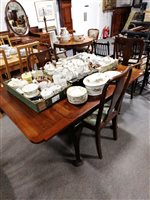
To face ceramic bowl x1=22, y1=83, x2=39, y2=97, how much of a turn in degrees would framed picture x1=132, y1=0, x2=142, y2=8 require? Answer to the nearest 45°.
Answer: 0° — it already faces it

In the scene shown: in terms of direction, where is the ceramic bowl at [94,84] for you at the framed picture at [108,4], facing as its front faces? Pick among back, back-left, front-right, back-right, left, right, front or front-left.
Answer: front

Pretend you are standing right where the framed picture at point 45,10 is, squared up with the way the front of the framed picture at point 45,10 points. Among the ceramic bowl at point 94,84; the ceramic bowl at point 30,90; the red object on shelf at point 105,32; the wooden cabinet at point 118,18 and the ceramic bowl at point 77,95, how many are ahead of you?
3

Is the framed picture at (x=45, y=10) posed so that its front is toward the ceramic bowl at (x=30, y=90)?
yes

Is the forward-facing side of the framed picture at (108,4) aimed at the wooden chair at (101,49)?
yes

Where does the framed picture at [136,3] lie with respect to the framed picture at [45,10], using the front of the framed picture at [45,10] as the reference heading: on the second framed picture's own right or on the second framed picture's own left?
on the second framed picture's own left

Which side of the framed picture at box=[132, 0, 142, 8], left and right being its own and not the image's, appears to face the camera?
front

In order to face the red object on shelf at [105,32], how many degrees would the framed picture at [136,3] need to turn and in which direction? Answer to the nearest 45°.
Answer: approximately 45° to its right

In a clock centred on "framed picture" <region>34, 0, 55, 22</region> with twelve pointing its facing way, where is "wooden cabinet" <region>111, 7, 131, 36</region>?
The wooden cabinet is roughly at 8 o'clock from the framed picture.

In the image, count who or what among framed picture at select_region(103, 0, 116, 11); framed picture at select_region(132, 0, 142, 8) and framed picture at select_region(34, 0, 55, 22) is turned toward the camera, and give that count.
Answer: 3

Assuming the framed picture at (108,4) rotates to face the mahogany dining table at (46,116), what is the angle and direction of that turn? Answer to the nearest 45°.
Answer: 0° — it already faces it

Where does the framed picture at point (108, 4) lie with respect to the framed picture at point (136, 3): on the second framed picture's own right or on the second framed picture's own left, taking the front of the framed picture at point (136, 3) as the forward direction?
on the second framed picture's own right

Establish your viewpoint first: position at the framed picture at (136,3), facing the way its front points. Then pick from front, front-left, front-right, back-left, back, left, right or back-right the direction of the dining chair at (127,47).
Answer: front

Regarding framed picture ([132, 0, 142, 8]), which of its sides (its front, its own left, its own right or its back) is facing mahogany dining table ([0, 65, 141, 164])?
front

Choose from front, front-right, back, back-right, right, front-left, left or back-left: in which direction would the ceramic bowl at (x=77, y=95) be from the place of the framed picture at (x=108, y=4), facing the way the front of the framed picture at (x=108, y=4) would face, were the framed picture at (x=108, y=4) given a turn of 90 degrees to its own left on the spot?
right

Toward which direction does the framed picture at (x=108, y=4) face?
toward the camera
